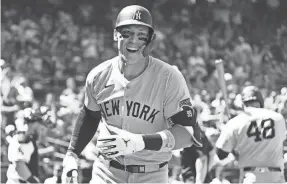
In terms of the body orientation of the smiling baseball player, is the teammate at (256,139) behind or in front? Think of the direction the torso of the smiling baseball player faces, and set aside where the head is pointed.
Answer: behind

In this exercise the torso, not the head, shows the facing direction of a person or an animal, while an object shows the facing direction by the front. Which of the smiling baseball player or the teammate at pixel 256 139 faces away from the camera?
the teammate

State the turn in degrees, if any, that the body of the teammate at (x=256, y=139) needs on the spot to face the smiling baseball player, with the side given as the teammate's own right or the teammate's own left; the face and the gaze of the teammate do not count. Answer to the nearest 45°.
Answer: approximately 180°

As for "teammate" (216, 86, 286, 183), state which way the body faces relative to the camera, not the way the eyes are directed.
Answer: away from the camera

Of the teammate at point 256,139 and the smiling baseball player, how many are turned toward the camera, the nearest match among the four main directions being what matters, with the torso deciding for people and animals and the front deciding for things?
1

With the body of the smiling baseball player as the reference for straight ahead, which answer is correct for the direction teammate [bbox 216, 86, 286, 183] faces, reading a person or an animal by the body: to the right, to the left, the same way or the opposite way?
the opposite way
